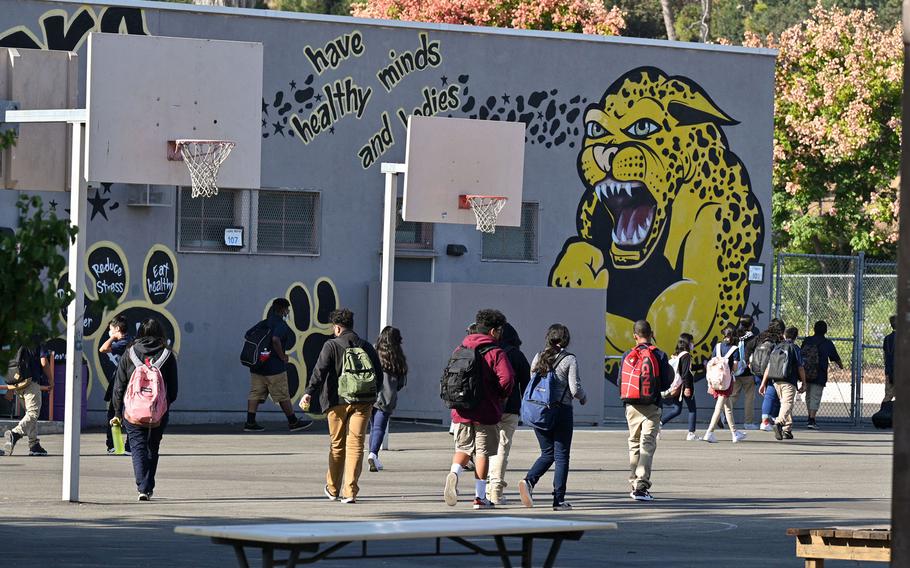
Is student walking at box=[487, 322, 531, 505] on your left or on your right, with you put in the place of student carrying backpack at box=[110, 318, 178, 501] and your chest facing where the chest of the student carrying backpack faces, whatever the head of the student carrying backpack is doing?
on your right

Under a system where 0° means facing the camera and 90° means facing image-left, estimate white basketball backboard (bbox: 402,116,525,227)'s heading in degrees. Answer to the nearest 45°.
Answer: approximately 315°

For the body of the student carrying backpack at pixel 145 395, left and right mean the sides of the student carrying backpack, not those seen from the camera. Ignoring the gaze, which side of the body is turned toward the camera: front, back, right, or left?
back

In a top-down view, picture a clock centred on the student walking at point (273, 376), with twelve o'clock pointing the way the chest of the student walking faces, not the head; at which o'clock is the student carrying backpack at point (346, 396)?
The student carrying backpack is roughly at 3 o'clock from the student walking.

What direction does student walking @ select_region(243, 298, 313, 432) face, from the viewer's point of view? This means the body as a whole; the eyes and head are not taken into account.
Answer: to the viewer's right

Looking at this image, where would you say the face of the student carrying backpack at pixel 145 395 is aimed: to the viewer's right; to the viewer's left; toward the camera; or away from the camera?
away from the camera

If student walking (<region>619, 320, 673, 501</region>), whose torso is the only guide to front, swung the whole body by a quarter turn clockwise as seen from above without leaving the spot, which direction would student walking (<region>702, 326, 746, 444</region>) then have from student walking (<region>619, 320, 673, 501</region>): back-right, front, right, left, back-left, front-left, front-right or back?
left

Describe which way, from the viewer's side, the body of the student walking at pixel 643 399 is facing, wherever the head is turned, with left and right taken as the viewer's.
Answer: facing away from the viewer

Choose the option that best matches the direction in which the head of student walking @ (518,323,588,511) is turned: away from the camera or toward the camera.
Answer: away from the camera

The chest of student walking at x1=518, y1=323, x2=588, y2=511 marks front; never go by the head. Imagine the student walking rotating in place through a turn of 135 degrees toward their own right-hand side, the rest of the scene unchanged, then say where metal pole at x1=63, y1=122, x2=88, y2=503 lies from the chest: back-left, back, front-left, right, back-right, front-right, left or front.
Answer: right

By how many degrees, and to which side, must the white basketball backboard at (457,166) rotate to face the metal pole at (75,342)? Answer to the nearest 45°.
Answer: approximately 90° to its right
